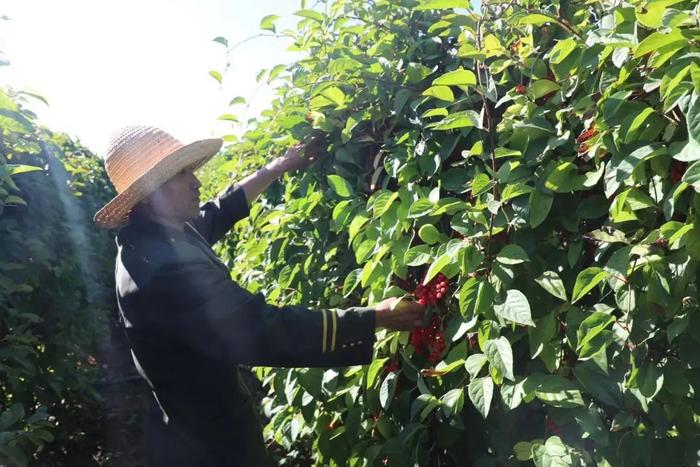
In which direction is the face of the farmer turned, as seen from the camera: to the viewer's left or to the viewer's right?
to the viewer's right

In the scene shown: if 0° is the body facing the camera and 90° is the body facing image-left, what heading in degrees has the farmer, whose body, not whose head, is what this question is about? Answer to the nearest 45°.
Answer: approximately 270°
